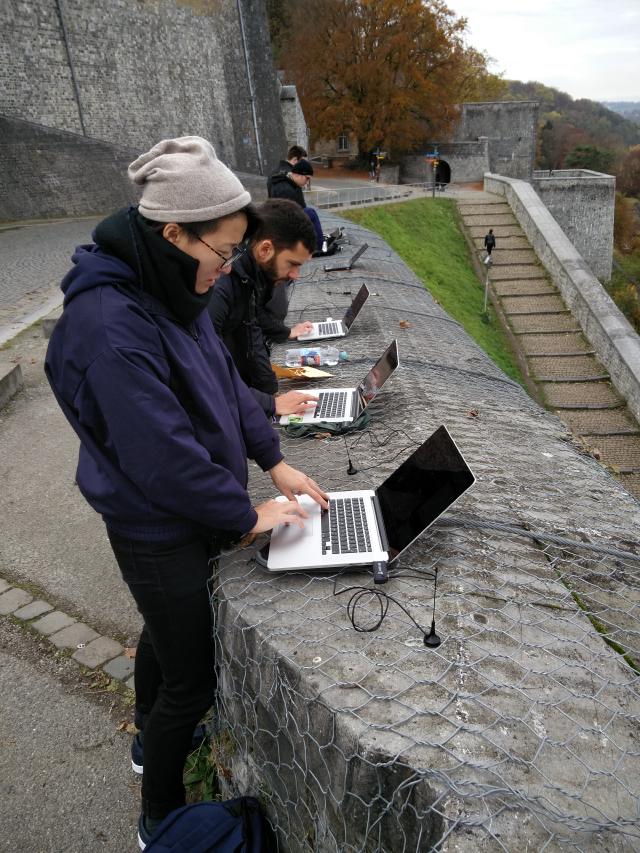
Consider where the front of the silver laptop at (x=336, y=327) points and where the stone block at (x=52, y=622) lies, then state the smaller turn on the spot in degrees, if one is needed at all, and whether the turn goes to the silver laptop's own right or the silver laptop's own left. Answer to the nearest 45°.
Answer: approximately 45° to the silver laptop's own left

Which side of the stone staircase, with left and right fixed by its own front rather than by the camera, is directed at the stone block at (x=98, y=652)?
front

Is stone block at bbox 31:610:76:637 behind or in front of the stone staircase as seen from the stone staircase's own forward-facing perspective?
in front

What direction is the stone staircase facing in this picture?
toward the camera

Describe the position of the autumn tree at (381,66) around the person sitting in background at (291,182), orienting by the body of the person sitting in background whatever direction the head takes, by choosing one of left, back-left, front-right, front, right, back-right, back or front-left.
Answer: left

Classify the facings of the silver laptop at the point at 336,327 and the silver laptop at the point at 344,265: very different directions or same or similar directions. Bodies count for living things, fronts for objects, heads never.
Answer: same or similar directions

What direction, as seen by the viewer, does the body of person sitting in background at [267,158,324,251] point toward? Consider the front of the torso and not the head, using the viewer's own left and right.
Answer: facing to the right of the viewer

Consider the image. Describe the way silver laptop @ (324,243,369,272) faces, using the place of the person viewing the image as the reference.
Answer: facing to the left of the viewer

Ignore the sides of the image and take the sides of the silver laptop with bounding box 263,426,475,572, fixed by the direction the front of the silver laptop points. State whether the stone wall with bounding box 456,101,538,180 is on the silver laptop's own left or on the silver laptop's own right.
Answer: on the silver laptop's own right

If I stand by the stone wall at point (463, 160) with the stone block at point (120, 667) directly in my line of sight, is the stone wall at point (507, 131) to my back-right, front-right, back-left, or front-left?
back-left

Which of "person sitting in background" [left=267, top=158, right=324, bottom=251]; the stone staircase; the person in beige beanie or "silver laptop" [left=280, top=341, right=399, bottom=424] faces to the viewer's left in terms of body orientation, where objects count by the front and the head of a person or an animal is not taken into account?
the silver laptop

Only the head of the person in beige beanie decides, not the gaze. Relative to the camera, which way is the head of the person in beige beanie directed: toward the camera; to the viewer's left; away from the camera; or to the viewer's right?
to the viewer's right

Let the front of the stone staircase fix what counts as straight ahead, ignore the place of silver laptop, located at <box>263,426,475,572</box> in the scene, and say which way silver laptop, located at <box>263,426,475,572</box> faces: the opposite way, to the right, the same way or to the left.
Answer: to the right

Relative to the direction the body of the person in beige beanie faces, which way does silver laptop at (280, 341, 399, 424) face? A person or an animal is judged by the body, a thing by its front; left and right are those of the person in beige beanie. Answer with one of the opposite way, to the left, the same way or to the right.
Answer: the opposite way

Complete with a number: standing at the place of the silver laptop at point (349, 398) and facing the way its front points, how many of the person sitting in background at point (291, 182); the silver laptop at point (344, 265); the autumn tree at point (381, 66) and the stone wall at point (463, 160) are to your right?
4

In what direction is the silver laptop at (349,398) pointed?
to the viewer's left

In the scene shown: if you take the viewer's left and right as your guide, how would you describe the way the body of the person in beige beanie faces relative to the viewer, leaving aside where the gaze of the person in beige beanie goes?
facing to the right of the viewer

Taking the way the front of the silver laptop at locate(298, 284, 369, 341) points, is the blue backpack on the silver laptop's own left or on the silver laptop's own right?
on the silver laptop's own left

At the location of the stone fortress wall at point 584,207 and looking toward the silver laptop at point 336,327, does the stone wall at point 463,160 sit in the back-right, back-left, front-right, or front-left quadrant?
back-right
